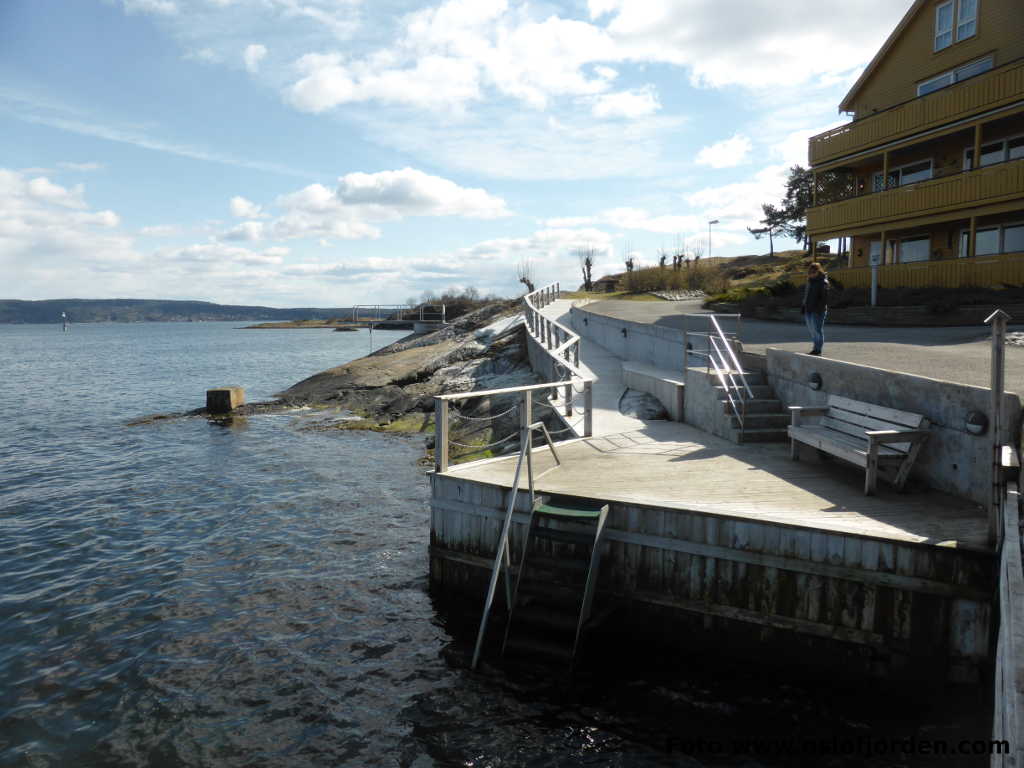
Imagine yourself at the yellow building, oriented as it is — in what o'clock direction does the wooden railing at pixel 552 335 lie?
The wooden railing is roughly at 12 o'clock from the yellow building.

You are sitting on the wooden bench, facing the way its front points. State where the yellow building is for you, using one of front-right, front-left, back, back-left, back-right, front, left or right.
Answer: back-right

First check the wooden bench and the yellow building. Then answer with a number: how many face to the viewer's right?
0

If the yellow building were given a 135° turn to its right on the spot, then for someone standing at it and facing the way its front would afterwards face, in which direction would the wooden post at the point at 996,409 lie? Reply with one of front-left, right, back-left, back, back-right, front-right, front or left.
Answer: back

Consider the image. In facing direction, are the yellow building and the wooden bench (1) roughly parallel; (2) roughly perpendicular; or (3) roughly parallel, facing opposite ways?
roughly parallel

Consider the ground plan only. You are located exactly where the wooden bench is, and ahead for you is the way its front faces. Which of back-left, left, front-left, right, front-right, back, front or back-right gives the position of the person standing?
back-right

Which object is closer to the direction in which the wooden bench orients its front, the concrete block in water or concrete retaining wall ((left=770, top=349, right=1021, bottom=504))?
the concrete block in water

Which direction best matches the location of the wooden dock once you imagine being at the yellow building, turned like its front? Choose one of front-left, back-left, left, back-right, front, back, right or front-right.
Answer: front-left

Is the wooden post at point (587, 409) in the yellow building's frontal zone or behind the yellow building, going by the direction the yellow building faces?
frontal zone

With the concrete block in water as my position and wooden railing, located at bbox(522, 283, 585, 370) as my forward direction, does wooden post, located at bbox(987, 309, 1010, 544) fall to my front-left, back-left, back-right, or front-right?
front-right

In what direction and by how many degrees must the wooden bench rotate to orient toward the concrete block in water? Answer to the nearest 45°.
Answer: approximately 90° to its right

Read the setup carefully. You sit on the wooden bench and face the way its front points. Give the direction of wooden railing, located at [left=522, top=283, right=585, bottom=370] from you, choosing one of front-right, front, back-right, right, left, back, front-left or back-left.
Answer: right

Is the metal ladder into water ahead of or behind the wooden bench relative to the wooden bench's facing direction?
ahead

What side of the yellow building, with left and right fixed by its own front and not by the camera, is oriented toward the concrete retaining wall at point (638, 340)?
front

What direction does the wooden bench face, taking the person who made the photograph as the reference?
facing the viewer and to the left of the viewer

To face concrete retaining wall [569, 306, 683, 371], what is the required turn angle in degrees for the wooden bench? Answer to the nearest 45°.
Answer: approximately 90° to its right
